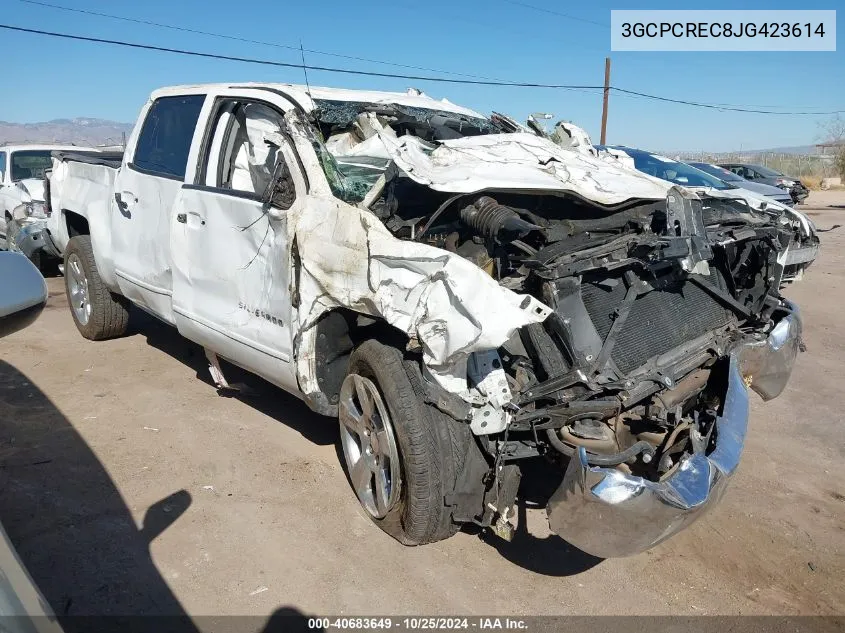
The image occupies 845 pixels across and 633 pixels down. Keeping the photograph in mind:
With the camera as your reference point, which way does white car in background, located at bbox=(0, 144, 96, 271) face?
facing the viewer and to the right of the viewer

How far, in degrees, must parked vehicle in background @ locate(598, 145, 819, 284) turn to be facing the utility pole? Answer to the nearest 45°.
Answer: approximately 135° to its left

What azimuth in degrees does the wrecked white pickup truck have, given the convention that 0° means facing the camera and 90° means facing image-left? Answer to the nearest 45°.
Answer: approximately 315°

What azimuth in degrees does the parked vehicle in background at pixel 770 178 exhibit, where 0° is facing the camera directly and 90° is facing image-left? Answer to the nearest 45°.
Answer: approximately 315°

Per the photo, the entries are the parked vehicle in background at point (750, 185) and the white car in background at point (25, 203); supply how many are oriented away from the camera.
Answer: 0

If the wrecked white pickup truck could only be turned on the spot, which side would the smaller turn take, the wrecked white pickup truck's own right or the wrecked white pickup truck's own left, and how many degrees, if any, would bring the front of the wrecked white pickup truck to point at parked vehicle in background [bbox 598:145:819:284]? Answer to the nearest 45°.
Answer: approximately 90° to the wrecked white pickup truck's own left

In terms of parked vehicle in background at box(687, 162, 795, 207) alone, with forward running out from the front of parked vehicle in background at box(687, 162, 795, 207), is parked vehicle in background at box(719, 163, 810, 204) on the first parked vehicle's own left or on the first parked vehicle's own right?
on the first parked vehicle's own left

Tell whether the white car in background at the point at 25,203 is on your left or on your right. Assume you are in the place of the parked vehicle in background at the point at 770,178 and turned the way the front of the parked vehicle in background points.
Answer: on your right

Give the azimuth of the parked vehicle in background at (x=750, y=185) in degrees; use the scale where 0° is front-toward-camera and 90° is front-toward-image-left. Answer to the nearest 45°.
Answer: approximately 315°

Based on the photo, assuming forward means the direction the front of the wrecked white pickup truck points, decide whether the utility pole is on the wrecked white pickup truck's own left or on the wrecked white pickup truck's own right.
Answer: on the wrecked white pickup truck's own left
